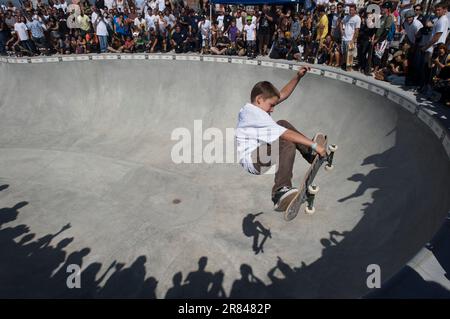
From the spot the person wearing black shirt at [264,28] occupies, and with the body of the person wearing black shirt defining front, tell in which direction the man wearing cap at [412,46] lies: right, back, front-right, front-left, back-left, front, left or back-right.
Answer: front-left

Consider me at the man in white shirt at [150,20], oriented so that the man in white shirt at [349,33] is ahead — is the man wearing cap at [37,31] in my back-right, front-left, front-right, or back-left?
back-right

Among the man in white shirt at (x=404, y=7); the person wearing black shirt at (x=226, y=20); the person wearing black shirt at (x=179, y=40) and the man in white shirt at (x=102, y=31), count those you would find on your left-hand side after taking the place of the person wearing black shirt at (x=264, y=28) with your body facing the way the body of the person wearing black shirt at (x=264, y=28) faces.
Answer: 1

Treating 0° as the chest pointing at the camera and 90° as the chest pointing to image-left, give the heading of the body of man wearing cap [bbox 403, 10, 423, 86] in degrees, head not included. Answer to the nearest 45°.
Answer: approximately 45°

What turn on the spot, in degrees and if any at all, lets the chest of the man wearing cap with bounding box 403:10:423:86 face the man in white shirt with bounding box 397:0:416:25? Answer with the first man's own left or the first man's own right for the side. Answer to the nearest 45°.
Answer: approximately 135° to the first man's own right
